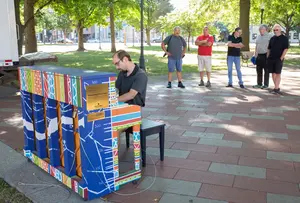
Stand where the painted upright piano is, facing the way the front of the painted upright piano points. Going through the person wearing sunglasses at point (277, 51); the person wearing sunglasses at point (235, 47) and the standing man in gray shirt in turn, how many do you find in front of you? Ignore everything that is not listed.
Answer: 3

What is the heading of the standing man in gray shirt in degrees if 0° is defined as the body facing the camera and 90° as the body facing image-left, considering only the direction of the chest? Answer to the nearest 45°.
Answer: approximately 45°

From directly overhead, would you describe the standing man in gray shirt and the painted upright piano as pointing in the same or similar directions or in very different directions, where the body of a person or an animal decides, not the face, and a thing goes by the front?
very different directions

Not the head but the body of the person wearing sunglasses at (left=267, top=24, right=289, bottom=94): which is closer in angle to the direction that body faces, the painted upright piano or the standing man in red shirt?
the painted upright piano

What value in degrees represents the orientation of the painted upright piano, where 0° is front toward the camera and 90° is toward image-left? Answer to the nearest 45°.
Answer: approximately 225°

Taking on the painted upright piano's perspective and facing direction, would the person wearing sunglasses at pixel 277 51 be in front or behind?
in front

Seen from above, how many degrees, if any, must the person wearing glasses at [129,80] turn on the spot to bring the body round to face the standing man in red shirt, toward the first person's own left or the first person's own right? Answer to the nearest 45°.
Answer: approximately 135° to the first person's own right

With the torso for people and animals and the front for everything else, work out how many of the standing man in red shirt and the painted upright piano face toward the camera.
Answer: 1

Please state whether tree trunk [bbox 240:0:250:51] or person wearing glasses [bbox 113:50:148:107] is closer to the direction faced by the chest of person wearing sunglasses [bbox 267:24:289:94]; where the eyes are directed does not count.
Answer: the person wearing glasses

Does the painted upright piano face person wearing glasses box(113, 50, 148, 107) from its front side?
yes

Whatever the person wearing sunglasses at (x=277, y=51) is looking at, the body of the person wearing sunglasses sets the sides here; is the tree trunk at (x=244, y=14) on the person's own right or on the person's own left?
on the person's own right
